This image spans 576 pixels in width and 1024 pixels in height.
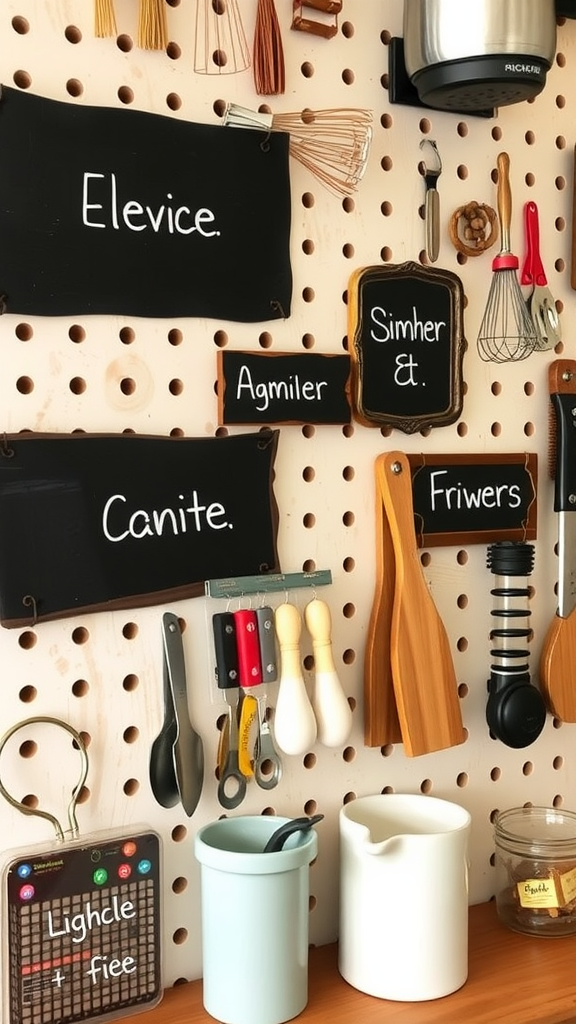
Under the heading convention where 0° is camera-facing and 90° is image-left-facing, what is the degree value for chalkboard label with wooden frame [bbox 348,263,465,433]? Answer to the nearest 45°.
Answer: approximately 0°

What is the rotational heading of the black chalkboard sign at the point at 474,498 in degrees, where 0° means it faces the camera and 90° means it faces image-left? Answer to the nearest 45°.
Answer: approximately 0°

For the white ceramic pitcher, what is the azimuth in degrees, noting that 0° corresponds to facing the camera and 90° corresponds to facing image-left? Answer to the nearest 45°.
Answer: approximately 45°

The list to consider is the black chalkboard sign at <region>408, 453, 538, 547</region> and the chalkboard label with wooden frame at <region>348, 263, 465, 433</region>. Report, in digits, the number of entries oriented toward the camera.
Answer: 2
